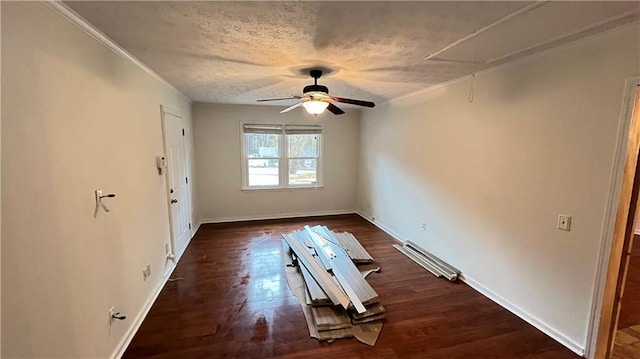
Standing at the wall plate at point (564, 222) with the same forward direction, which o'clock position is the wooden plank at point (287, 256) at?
The wooden plank is roughly at 1 o'clock from the wall plate.

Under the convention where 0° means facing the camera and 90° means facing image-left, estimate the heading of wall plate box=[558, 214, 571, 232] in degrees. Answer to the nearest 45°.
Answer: approximately 45°

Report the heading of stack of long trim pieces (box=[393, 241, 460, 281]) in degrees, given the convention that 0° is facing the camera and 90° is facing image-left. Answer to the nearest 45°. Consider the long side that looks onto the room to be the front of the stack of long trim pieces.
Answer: approximately 45°

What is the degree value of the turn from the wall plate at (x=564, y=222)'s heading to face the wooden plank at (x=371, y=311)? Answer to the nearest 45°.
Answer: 0° — it already faces it

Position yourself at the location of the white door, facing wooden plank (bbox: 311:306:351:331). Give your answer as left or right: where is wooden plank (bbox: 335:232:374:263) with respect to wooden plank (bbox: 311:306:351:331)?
left
